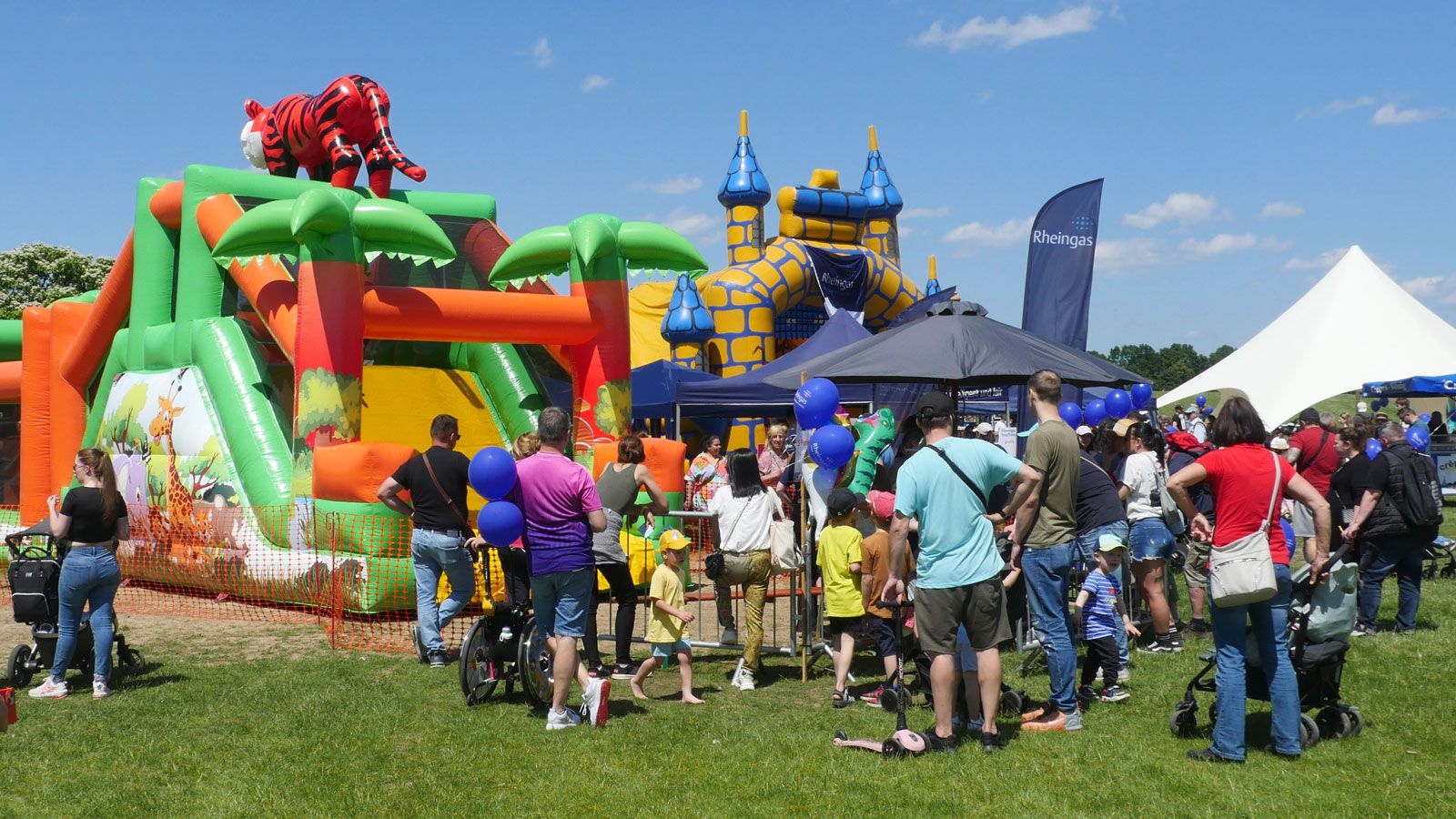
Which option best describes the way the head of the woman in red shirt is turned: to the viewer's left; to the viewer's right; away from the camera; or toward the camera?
away from the camera

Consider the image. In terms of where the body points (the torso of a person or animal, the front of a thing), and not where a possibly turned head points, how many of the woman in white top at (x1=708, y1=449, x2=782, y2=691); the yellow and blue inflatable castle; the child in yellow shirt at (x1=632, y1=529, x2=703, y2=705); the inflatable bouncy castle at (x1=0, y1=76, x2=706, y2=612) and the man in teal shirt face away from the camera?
2

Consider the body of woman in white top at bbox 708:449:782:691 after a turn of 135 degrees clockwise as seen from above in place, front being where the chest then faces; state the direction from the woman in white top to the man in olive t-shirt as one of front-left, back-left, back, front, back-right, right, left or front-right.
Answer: front

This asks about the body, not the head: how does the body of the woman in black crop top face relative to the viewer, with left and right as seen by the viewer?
facing away from the viewer and to the left of the viewer

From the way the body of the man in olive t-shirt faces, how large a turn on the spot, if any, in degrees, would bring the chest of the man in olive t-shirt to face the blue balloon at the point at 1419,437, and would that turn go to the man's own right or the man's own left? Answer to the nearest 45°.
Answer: approximately 90° to the man's own right

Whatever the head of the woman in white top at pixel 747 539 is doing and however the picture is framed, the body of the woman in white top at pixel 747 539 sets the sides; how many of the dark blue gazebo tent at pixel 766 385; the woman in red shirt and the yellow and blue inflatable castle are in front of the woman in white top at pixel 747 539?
2

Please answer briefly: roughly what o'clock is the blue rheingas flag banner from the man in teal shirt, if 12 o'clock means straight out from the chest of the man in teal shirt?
The blue rheingas flag banner is roughly at 12 o'clock from the man in teal shirt.

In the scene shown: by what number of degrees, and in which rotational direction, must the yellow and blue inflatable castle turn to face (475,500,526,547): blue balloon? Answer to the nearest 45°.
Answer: approximately 45° to its right

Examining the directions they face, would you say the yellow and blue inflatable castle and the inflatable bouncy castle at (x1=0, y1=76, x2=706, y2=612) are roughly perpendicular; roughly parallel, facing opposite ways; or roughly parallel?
roughly parallel

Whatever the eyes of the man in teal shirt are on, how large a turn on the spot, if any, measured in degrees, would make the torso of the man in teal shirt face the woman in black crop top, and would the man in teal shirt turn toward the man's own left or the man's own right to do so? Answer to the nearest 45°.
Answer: approximately 90° to the man's own left

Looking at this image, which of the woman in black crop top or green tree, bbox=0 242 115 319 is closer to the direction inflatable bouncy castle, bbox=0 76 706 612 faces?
the woman in black crop top

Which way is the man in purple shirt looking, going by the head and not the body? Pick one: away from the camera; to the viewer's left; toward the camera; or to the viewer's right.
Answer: away from the camera

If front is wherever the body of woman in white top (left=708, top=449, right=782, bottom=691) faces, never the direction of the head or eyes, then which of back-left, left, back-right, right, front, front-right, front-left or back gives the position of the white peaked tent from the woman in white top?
front-right

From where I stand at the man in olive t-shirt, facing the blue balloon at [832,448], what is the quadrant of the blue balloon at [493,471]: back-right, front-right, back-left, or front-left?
front-left

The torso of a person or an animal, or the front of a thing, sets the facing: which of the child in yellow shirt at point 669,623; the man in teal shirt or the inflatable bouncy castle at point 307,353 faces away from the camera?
the man in teal shirt

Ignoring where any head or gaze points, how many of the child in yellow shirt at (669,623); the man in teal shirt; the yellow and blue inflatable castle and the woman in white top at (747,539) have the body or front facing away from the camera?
2

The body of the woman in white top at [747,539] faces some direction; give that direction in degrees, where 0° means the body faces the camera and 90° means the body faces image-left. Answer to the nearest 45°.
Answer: approximately 180°

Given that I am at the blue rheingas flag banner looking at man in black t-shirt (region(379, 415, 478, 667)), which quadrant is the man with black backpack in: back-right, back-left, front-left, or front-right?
front-left

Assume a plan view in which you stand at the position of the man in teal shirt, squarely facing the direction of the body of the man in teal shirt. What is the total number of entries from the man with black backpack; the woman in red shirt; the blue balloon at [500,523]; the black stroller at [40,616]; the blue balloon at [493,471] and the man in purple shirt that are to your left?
4

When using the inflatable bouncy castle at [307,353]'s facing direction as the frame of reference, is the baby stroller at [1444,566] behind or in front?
in front

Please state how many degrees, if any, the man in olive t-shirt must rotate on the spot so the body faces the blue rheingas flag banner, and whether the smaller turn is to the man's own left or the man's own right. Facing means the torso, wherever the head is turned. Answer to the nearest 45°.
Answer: approximately 45° to the man's own right
